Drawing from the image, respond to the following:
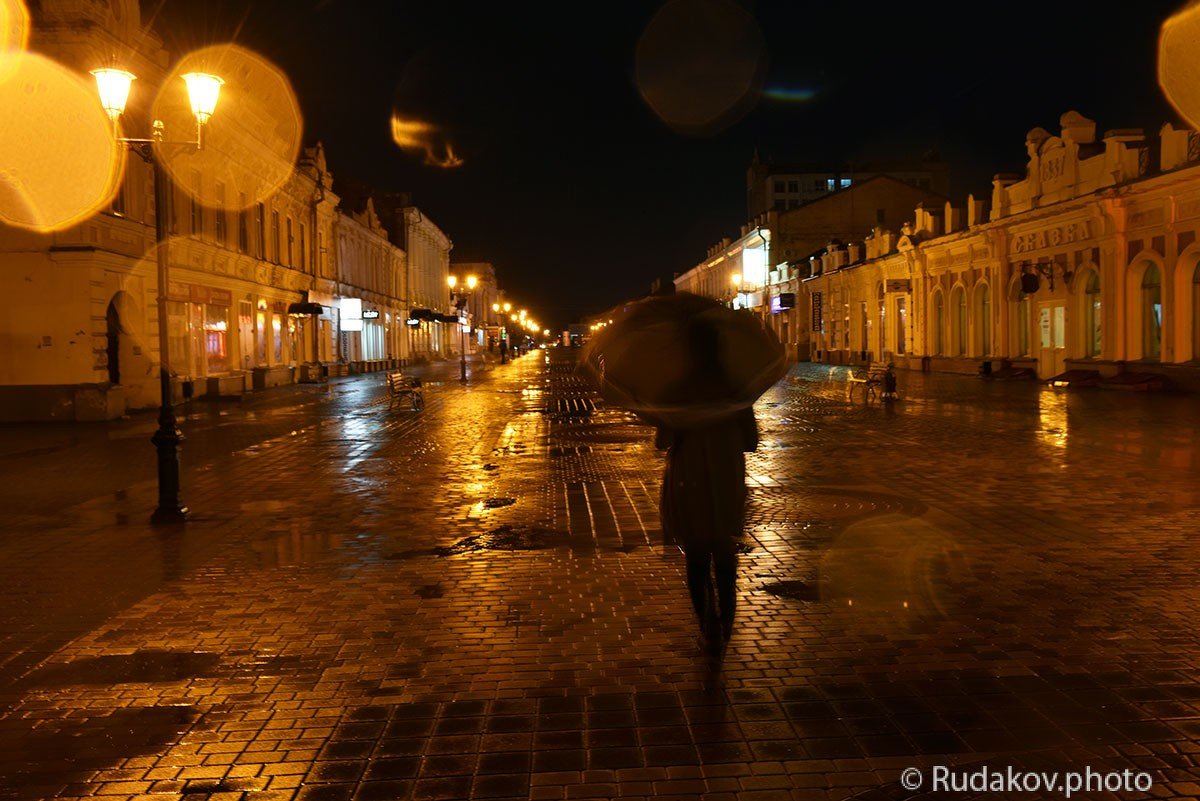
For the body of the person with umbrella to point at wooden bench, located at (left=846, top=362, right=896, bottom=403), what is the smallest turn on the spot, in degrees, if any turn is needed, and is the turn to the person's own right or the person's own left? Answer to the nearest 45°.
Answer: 0° — they already face it

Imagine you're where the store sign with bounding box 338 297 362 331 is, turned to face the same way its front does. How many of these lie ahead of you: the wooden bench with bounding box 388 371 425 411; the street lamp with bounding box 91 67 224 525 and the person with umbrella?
3

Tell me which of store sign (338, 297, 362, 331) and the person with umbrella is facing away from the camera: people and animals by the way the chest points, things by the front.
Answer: the person with umbrella

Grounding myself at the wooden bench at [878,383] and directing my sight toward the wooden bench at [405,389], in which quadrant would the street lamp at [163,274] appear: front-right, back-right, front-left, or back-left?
front-left

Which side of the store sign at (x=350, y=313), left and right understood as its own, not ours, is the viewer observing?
front

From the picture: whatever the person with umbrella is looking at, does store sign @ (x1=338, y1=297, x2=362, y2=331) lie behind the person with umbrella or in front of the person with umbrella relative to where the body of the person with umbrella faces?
in front

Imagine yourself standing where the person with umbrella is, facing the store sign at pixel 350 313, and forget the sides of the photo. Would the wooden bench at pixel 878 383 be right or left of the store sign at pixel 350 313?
right

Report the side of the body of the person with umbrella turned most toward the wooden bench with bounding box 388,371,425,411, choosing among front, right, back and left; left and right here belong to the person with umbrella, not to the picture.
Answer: front

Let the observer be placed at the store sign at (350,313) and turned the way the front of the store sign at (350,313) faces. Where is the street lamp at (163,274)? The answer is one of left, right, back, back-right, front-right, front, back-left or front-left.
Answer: front

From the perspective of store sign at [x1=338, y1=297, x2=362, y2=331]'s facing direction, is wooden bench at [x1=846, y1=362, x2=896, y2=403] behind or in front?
in front

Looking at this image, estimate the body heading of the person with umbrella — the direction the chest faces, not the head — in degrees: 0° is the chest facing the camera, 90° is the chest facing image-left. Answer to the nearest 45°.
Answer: approximately 180°

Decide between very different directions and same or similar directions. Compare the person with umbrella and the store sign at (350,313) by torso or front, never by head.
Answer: very different directions

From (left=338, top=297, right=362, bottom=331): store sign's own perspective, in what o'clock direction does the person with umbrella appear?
The person with umbrella is roughly at 12 o'clock from the store sign.
